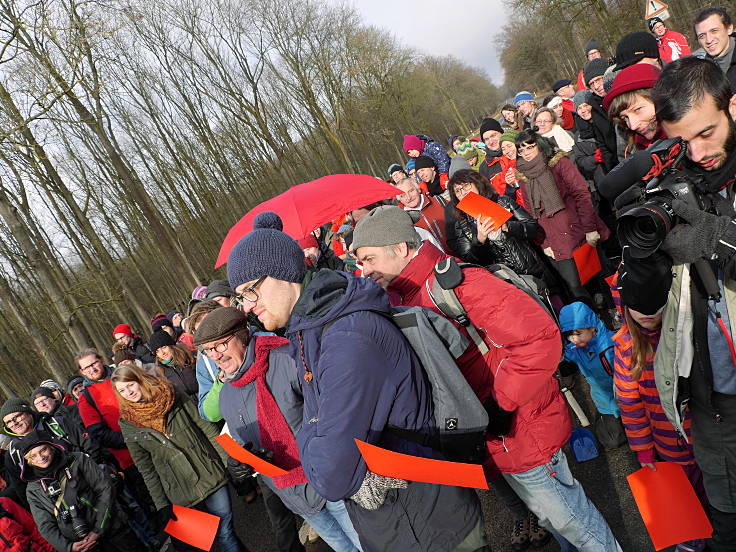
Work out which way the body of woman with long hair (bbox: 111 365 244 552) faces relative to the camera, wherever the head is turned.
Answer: toward the camera

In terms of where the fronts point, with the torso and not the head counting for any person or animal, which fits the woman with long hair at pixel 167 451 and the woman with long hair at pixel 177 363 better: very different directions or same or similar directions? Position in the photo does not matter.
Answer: same or similar directions

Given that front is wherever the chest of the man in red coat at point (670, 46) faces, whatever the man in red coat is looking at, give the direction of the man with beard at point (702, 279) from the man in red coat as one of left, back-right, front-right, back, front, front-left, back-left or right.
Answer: front-left

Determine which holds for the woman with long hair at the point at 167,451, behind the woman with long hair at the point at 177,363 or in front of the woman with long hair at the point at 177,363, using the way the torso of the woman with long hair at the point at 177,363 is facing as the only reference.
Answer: in front

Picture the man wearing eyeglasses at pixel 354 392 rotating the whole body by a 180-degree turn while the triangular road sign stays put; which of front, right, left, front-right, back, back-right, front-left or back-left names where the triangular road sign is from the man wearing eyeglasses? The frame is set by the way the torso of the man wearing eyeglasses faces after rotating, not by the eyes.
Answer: front-left

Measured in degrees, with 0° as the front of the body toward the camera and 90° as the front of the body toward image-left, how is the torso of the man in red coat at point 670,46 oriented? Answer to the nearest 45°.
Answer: approximately 45°

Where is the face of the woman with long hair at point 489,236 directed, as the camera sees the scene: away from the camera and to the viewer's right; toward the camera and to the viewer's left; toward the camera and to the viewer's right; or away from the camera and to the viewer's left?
toward the camera and to the viewer's left

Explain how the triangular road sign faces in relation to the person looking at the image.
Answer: facing the viewer

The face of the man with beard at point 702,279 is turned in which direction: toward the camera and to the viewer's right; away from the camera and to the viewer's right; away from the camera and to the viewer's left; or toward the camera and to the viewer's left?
toward the camera and to the viewer's left

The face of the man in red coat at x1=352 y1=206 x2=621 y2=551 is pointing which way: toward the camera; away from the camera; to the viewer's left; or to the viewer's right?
to the viewer's left

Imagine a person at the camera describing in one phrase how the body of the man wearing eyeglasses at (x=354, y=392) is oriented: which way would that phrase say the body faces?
to the viewer's left

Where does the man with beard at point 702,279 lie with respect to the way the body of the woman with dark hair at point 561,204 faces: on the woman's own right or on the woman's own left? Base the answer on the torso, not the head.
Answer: on the woman's own left

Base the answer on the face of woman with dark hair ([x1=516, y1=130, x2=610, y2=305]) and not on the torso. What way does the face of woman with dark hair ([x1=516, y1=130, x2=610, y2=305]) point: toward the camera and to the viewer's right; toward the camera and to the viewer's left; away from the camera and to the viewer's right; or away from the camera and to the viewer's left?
toward the camera and to the viewer's left

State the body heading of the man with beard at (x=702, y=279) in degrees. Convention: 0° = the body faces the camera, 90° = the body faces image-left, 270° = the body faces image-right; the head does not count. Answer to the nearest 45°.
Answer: approximately 45°

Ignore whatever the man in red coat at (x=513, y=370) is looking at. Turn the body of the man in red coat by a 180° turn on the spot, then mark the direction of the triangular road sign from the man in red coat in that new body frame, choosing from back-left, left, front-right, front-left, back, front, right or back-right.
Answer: front-left
